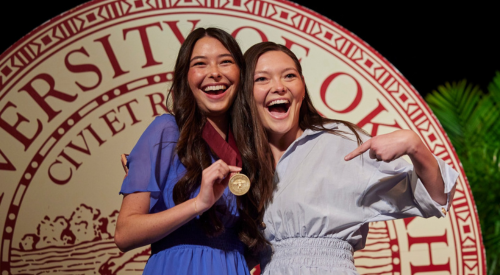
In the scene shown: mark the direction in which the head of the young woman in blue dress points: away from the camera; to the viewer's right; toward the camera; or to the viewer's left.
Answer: toward the camera

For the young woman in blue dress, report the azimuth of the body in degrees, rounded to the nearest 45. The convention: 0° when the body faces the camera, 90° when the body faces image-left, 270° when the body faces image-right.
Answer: approximately 315°

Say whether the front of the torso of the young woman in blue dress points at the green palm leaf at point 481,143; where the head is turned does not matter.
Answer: no
